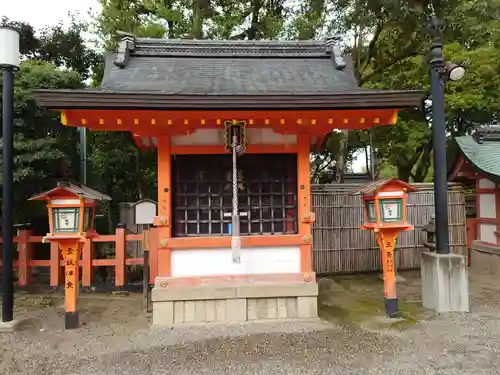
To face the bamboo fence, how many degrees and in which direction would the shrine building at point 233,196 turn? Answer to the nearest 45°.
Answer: approximately 135° to its left

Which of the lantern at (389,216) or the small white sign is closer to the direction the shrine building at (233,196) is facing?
the lantern

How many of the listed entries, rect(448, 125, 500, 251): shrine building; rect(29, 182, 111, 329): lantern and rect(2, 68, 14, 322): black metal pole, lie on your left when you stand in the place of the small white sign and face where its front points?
1

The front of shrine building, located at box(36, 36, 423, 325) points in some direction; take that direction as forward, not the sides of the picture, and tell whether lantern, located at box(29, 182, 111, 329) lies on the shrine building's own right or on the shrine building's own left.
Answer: on the shrine building's own right

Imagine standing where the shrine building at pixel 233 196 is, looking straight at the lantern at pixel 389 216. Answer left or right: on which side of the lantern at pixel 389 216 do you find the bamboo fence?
left

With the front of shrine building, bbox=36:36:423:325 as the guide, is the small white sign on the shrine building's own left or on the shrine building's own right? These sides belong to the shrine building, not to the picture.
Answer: on the shrine building's own right

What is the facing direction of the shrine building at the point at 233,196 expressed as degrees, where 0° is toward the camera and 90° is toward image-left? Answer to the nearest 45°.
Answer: approximately 0°

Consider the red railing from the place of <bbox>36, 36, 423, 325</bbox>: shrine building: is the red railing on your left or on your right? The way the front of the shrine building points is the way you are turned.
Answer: on your right

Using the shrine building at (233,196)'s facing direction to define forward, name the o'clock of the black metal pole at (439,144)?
The black metal pole is roughly at 9 o'clock from the shrine building.

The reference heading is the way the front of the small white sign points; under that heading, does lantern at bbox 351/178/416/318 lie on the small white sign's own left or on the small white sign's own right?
on the small white sign's own left

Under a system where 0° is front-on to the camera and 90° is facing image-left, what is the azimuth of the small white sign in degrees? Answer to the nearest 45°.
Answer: approximately 0°

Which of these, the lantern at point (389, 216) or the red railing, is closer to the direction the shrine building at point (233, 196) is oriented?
the lantern

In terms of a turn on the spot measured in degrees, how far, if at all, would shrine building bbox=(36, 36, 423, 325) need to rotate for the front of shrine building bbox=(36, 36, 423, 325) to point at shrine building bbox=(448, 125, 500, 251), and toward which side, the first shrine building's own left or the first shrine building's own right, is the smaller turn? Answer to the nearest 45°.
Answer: approximately 135° to the first shrine building's own left

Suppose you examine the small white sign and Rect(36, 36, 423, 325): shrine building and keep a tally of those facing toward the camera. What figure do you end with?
2

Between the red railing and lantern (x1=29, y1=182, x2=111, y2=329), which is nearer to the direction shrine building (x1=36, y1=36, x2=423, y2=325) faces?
the lantern

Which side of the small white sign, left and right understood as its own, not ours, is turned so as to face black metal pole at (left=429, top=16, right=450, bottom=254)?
left

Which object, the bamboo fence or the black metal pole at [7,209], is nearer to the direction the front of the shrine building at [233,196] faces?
the black metal pole
